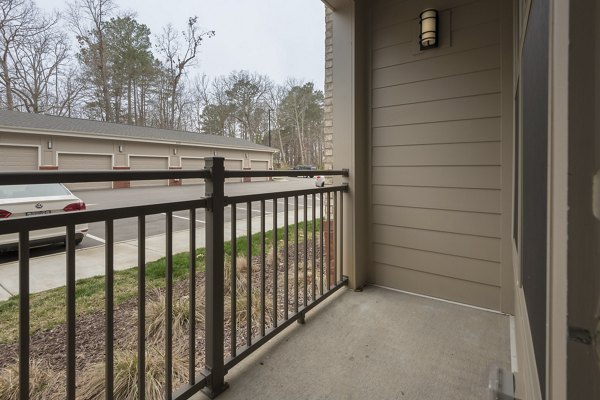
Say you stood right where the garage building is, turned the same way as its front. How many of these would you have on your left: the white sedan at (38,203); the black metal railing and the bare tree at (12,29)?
0

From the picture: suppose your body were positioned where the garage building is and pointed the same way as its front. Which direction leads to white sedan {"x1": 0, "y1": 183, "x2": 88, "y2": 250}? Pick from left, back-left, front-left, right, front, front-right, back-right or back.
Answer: front-right

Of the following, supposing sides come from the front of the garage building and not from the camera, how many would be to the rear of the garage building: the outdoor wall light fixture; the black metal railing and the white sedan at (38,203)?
0

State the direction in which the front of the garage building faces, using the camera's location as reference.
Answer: facing the viewer and to the right of the viewer

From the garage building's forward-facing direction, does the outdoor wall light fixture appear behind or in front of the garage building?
in front

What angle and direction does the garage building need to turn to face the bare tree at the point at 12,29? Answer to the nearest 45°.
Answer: approximately 90° to its right
